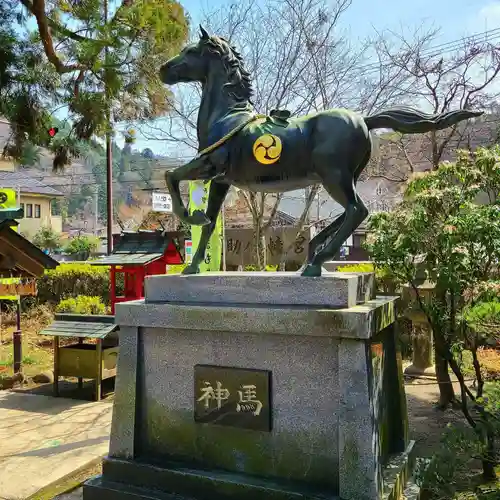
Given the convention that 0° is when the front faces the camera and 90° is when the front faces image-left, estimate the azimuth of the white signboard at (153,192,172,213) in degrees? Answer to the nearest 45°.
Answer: approximately 0°

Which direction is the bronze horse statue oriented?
to the viewer's left

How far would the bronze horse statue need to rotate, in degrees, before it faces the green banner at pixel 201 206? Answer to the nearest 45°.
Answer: approximately 90° to its right

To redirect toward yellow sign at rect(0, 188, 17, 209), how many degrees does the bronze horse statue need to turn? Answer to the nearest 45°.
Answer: approximately 45° to its right

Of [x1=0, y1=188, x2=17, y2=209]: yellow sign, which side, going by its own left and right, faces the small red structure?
left
